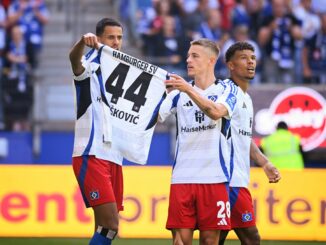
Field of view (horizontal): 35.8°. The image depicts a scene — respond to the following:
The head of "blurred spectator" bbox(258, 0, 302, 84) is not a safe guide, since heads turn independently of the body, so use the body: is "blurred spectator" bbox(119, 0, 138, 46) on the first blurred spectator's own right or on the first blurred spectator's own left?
on the first blurred spectator's own right

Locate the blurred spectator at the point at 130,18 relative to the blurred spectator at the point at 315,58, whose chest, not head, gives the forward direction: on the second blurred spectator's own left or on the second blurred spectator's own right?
on the second blurred spectator's own right

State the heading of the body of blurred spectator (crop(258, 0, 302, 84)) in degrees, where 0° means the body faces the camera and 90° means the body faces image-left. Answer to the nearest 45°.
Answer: approximately 0°

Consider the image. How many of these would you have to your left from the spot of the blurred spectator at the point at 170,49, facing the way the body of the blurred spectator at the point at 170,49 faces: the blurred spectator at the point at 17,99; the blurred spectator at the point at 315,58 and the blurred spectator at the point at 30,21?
1

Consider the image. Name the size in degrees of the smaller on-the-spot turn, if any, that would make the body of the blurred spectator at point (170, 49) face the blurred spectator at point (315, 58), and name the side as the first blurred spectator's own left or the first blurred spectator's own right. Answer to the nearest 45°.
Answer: approximately 90° to the first blurred spectator's own left

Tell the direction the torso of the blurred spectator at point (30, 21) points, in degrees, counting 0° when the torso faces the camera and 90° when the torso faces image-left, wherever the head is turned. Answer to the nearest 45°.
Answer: approximately 0°

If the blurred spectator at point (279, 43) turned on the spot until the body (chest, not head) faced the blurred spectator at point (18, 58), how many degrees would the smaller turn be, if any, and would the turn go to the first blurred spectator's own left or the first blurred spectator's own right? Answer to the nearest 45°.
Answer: approximately 90° to the first blurred spectator's own right

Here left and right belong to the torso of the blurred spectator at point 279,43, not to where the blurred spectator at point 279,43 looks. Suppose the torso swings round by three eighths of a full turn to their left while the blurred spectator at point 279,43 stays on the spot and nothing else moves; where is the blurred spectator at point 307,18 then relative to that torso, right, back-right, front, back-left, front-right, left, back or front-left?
front

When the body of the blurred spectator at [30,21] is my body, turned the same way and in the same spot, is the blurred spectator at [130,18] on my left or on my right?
on my left
